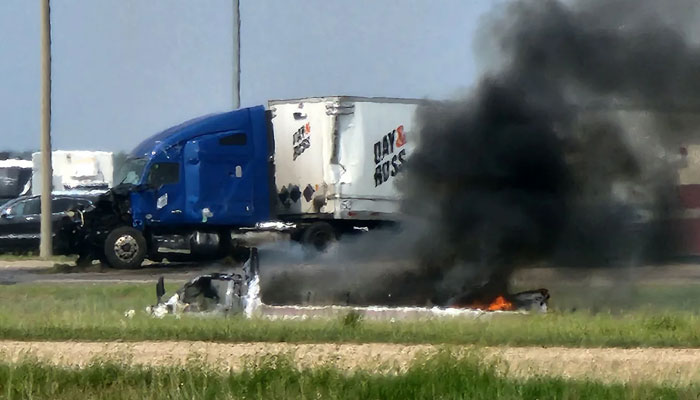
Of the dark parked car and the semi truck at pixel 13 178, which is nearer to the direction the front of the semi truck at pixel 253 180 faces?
the dark parked car

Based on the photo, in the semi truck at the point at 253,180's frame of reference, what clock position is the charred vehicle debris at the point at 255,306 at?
The charred vehicle debris is roughly at 9 o'clock from the semi truck.

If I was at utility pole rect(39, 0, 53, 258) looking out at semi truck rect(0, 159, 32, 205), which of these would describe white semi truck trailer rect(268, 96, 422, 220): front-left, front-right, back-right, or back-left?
back-right

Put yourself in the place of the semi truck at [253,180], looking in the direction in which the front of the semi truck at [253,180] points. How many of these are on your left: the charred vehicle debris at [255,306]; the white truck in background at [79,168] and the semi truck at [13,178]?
1

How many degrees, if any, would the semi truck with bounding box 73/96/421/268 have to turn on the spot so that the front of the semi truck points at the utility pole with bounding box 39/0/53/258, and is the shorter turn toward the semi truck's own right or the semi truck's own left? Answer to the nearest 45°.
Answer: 0° — it already faces it

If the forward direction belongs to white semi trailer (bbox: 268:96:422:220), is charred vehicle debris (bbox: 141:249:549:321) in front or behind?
in front

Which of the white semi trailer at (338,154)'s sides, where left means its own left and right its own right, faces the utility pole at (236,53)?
right

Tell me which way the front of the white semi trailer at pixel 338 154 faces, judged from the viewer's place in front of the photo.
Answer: facing the viewer and to the left of the viewer

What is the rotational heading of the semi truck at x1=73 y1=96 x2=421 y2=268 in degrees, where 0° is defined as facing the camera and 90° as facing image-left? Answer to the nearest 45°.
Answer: approximately 90°

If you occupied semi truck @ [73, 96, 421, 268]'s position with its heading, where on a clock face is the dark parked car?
The dark parked car is roughly at 1 o'clock from the semi truck.

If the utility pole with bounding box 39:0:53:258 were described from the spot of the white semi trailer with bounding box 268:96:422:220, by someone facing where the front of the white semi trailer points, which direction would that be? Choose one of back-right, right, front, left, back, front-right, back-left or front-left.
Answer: front-right

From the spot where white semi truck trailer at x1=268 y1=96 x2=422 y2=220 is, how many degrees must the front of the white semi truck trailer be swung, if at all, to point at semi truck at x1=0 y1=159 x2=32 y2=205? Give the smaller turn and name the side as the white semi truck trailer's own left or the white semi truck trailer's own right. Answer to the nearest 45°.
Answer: approximately 90° to the white semi truck trailer's own right
